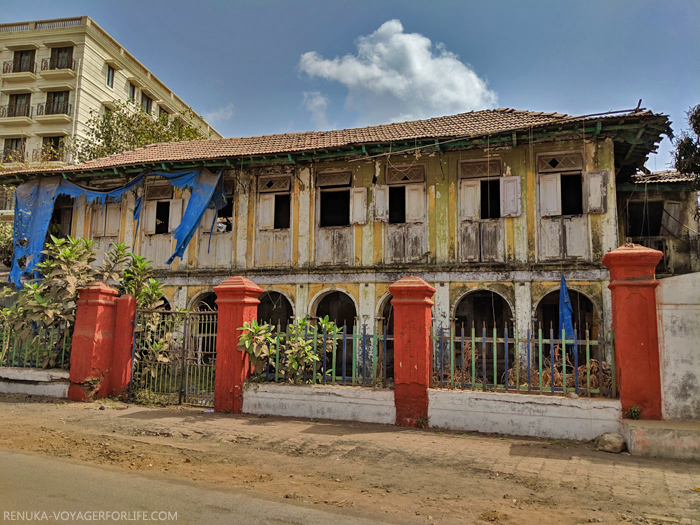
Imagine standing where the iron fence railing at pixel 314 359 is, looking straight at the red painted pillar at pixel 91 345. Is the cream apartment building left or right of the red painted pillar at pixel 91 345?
right

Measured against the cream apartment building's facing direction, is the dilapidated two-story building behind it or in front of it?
in front

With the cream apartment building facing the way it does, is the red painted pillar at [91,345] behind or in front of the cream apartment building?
in front

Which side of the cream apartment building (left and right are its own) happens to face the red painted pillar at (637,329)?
front

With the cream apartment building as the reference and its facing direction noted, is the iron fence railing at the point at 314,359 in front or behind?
in front

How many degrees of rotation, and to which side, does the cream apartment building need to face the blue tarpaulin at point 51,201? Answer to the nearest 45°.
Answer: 0° — it already faces it

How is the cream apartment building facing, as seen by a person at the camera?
facing the viewer

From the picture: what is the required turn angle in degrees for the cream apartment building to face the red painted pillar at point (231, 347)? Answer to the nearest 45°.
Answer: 0° — it already faces it

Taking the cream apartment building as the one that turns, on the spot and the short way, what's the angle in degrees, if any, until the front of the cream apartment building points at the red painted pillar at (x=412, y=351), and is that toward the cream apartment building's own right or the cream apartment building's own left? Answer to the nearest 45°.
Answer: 0° — it already faces it

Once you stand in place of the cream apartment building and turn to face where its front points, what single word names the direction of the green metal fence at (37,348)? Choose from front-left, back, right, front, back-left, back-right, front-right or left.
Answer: front

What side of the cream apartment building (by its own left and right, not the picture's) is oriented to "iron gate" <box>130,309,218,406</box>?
front

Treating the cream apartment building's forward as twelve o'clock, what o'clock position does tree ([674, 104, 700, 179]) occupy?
The tree is roughly at 11 o'clock from the cream apartment building.

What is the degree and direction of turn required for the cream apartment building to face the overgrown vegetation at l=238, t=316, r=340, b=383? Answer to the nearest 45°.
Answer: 0° — it already faces it

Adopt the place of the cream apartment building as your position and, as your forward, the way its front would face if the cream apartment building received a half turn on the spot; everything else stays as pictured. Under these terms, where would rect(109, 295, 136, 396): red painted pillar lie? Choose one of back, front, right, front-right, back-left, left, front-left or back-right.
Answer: back
